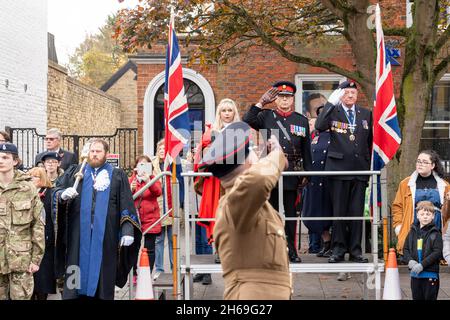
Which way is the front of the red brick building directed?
toward the camera

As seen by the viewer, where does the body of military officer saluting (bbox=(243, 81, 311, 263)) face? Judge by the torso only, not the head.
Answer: toward the camera

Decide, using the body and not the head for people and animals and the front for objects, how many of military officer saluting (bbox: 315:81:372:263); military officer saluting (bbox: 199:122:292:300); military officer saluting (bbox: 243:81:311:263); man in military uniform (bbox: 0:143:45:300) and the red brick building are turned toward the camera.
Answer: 4

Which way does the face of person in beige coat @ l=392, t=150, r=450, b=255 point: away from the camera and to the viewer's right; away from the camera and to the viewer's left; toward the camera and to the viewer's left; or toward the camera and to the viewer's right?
toward the camera and to the viewer's left

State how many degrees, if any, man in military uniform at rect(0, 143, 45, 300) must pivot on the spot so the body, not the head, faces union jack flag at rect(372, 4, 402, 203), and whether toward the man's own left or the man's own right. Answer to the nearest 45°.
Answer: approximately 90° to the man's own left

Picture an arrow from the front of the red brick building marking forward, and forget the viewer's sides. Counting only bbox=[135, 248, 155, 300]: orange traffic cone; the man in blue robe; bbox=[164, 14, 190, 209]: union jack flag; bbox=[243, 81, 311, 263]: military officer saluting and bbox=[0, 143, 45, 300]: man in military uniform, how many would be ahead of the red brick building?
5

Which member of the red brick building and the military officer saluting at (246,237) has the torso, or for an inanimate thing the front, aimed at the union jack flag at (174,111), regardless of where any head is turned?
the red brick building

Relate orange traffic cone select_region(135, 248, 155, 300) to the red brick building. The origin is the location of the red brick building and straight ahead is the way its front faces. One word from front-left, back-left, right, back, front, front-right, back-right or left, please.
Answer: front

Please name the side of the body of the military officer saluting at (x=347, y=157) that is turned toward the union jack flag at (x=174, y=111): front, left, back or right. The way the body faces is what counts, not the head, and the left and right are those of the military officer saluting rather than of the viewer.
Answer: right

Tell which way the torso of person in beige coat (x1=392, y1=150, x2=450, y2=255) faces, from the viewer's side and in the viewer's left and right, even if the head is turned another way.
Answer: facing the viewer
